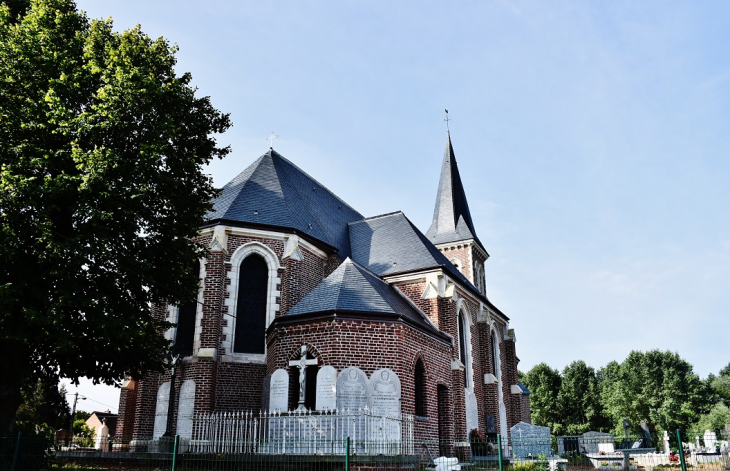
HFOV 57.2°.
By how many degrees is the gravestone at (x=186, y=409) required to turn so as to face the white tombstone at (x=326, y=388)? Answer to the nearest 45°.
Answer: approximately 45° to its left

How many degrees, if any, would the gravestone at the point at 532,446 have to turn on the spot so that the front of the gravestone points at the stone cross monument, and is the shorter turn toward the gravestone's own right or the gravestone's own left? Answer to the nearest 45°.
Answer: approximately 45° to the gravestone's own right

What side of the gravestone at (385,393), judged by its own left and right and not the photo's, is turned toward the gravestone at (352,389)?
right

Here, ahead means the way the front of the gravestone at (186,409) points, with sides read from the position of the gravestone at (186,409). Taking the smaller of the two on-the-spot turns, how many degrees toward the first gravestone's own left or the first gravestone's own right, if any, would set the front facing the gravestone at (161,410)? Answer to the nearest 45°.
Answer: approximately 135° to the first gravestone's own right

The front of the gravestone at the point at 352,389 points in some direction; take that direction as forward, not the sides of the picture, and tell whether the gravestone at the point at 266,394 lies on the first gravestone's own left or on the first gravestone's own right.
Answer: on the first gravestone's own right

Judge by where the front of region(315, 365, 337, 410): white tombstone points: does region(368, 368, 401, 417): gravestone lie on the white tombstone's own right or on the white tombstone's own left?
on the white tombstone's own left

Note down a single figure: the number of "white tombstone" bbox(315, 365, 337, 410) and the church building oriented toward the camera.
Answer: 1

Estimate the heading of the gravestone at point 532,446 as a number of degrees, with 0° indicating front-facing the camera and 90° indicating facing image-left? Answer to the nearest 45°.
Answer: approximately 0°
